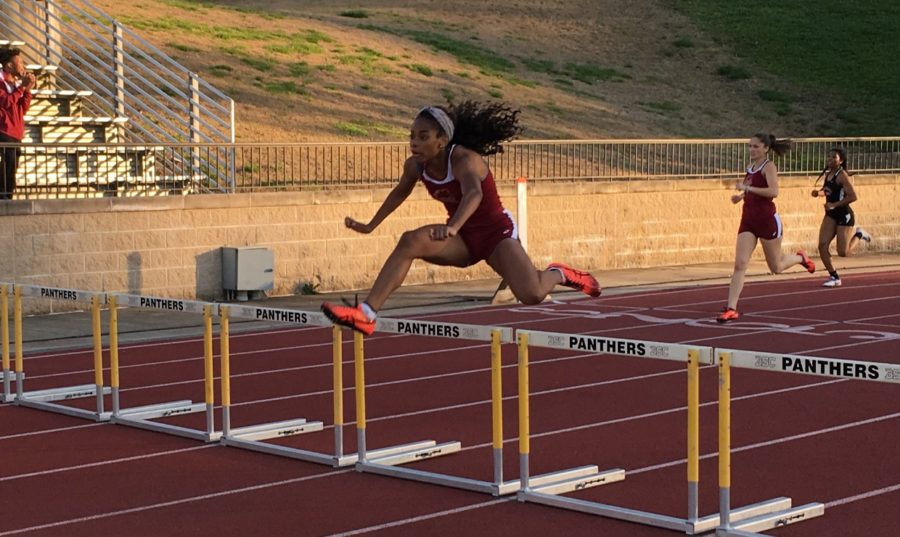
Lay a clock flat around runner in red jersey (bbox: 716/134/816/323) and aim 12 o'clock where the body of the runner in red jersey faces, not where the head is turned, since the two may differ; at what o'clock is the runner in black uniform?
The runner in black uniform is roughly at 5 o'clock from the runner in red jersey.

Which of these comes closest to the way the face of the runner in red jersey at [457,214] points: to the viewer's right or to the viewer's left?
to the viewer's left

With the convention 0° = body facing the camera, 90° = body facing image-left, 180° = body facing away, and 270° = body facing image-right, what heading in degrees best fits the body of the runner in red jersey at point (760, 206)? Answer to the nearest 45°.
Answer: approximately 45°

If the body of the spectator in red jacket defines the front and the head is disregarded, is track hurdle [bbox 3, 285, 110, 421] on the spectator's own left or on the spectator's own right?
on the spectator's own right

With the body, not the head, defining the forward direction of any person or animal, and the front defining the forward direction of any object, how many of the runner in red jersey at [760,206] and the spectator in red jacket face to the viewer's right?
1

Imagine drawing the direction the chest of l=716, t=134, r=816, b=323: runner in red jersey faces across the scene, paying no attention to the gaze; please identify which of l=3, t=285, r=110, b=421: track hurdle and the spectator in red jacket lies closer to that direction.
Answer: the track hurdle

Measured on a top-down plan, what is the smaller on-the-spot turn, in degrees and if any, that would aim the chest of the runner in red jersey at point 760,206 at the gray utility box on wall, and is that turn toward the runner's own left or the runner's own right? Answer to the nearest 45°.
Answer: approximately 45° to the runner's own right

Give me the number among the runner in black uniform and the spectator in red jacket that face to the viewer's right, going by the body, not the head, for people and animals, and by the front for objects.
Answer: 1

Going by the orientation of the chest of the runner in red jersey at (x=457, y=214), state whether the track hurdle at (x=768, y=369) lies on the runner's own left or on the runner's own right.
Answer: on the runner's own left
